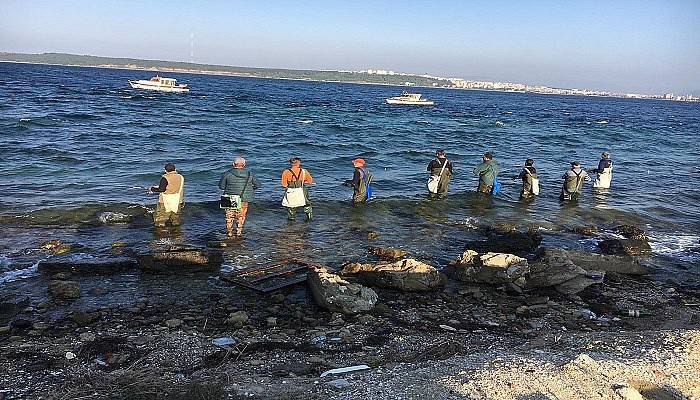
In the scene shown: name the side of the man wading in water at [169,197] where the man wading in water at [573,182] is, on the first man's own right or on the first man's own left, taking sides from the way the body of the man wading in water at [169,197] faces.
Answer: on the first man's own right

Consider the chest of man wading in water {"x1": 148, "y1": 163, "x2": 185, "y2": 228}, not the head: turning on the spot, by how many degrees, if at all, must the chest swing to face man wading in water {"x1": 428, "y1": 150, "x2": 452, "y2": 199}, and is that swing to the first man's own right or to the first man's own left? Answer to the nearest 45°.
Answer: approximately 135° to the first man's own right

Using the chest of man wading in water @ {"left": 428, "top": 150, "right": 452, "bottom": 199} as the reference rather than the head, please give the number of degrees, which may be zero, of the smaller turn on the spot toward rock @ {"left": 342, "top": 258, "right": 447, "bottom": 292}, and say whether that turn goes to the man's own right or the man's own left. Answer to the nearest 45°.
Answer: approximately 180°

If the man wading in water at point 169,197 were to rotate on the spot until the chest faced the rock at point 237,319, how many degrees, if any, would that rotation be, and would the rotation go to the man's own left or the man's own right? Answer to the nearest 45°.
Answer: approximately 135° to the man's own left

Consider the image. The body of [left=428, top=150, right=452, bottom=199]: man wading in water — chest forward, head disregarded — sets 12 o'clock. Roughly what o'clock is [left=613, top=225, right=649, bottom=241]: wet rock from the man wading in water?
The wet rock is roughly at 4 o'clock from the man wading in water.

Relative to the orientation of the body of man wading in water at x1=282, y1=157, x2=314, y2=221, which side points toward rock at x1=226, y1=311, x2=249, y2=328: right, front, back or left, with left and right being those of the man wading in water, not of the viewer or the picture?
back

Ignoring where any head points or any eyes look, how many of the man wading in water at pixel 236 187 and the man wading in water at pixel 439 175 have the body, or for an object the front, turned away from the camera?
2

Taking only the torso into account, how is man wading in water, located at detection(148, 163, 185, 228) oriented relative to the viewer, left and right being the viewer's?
facing away from the viewer and to the left of the viewer

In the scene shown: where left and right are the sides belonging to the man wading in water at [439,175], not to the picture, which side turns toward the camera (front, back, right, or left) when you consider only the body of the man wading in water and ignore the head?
back

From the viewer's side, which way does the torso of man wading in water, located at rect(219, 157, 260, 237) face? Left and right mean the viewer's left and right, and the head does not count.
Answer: facing away from the viewer

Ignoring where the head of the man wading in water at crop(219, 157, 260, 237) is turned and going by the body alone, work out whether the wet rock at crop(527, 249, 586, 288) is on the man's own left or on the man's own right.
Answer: on the man's own right

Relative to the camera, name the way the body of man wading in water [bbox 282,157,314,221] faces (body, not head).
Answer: away from the camera

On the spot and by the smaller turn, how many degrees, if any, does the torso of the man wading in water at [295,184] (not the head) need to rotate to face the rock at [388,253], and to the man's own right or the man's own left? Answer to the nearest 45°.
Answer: approximately 135° to the man's own right

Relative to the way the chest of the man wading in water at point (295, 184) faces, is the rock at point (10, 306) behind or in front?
behind

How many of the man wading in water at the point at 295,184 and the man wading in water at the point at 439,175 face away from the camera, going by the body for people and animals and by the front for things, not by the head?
2

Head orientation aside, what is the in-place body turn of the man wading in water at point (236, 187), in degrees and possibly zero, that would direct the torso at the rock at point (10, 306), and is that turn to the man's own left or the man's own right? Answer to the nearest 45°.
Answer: approximately 135° to the man's own left
